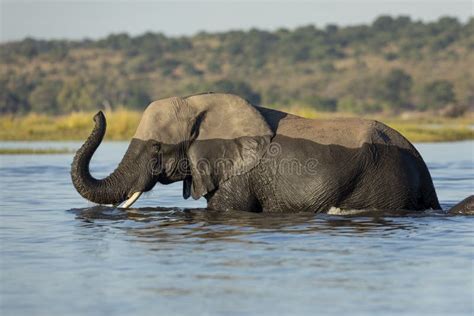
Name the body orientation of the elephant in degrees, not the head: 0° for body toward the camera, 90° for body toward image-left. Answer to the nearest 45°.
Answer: approximately 90°
